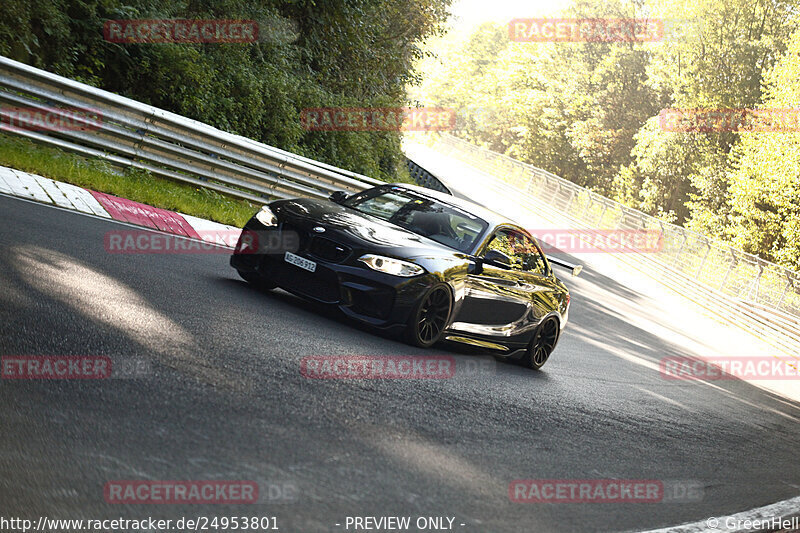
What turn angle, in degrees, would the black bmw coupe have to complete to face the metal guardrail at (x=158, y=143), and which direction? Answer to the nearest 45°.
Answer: approximately 90° to its right

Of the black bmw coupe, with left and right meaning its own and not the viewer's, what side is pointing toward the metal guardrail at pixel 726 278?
back

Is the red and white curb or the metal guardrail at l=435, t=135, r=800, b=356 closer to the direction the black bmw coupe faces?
the red and white curb

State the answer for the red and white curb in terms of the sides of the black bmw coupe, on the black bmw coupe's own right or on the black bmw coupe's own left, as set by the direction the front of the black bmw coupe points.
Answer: on the black bmw coupe's own right

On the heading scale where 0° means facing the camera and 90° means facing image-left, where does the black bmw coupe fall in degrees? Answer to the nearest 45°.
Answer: approximately 45°

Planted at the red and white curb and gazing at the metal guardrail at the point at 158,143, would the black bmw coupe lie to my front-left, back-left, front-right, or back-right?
back-right
